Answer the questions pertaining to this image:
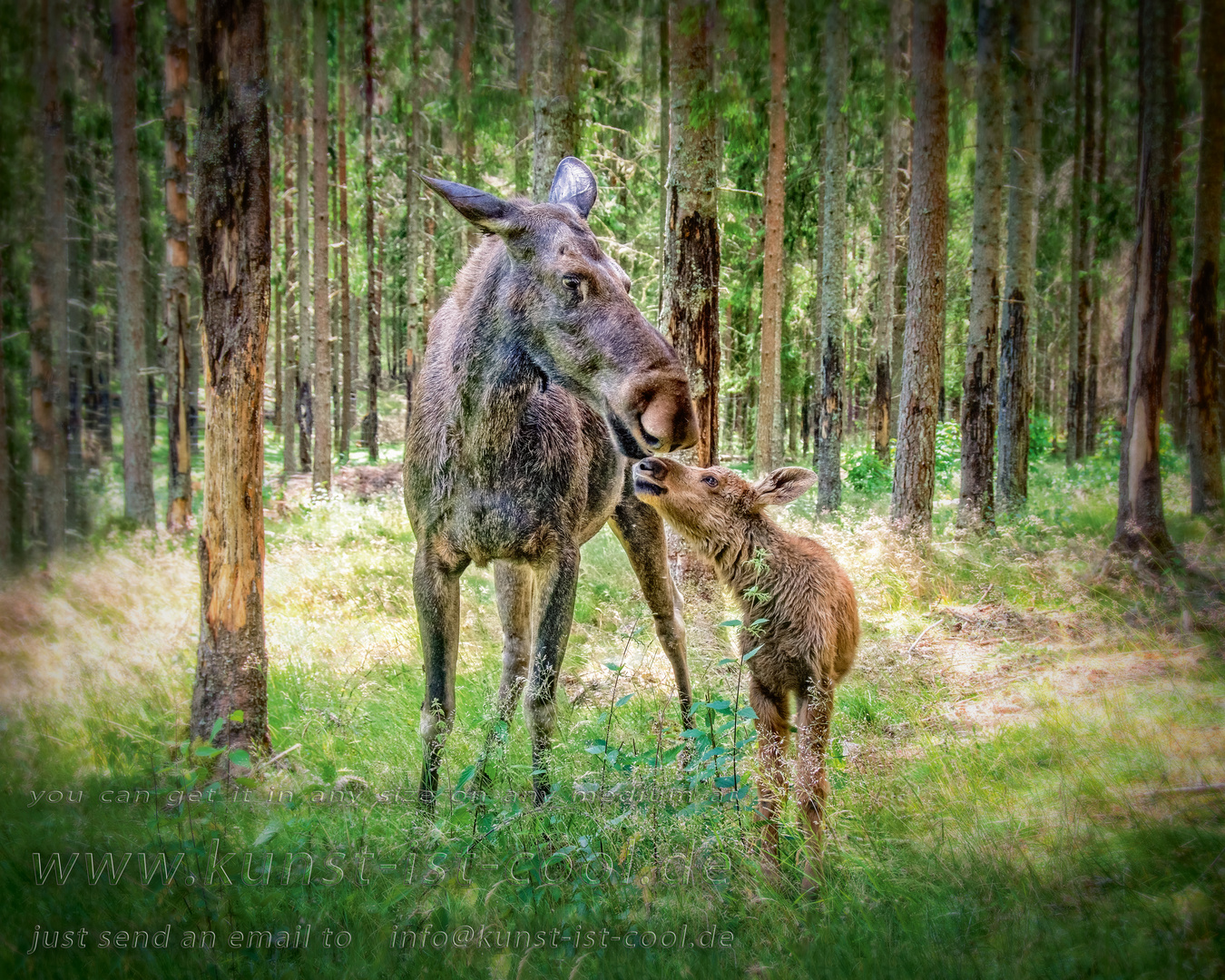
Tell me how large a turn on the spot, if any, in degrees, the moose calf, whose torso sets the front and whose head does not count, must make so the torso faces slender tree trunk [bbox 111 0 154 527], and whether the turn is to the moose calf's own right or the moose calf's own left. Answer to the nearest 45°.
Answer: approximately 90° to the moose calf's own right

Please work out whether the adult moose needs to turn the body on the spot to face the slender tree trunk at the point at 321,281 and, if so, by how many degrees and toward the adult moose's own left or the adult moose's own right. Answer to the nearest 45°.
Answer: approximately 180°

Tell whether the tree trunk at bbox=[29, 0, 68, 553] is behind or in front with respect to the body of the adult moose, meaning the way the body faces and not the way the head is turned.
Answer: behind

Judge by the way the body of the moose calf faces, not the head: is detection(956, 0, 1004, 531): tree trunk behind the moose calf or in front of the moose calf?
behind

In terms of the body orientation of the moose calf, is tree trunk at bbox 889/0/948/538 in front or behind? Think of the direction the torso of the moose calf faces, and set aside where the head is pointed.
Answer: behind

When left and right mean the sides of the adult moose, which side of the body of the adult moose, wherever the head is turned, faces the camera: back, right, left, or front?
front

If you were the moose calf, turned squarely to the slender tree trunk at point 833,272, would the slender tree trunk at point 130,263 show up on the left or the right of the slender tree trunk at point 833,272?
left

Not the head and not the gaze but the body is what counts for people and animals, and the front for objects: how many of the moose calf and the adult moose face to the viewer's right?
0

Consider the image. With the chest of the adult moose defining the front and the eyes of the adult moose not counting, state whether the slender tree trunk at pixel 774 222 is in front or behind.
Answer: behind
